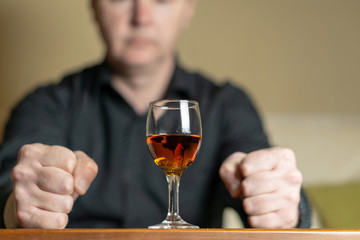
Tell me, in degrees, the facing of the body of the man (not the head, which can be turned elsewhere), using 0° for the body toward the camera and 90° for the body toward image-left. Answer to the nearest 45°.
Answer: approximately 0°

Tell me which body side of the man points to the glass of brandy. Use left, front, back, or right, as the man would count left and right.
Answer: front

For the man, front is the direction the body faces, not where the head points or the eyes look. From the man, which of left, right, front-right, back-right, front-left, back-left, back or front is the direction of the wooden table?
front

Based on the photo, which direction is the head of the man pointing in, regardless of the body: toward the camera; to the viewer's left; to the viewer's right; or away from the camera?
toward the camera
